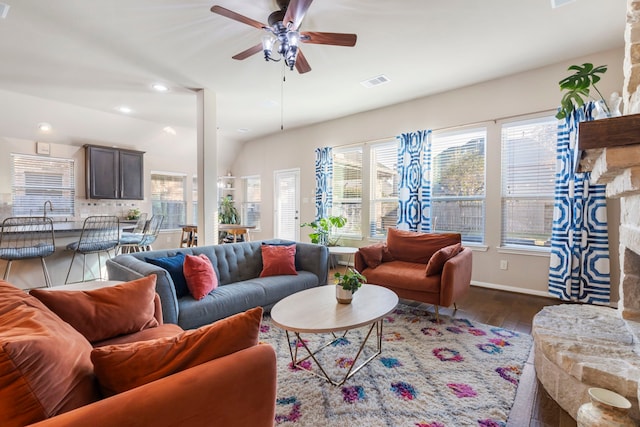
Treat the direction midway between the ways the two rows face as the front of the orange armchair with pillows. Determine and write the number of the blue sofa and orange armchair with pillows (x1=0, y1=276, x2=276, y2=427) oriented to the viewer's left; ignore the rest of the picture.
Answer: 0

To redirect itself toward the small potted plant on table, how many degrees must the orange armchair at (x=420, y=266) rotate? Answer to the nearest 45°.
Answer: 0° — it already faces it

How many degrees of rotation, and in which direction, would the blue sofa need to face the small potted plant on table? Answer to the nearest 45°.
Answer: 0° — it already faces it

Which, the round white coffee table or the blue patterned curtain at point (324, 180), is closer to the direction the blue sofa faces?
the round white coffee table

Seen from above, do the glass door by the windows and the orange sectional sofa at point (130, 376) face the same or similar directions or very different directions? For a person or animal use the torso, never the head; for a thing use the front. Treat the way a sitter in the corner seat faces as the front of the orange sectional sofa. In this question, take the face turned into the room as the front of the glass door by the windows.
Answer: very different directions

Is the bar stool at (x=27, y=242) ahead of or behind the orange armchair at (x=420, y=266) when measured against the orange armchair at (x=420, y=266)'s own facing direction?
ahead

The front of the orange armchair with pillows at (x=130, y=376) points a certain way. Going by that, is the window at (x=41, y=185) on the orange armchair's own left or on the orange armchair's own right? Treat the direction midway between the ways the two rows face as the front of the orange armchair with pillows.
on the orange armchair's own left

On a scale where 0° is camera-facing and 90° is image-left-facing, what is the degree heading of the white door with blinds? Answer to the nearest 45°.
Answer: approximately 45°

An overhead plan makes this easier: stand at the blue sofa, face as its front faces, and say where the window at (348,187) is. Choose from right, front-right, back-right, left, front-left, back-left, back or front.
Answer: left

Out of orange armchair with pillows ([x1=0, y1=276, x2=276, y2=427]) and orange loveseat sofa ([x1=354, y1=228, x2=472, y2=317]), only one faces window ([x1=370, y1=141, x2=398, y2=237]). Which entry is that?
orange armchair with pillows ([x1=0, y1=276, x2=276, y2=427])

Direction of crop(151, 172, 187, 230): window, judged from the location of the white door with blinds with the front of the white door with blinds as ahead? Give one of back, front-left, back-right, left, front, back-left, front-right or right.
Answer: front-right

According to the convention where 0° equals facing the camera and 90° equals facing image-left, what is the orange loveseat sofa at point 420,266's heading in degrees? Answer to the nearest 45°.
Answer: approximately 45°
